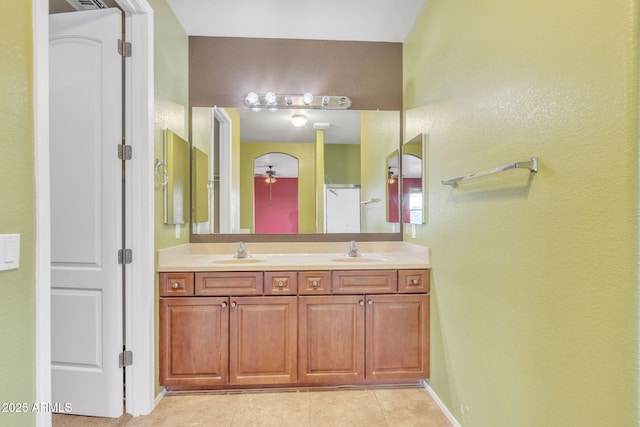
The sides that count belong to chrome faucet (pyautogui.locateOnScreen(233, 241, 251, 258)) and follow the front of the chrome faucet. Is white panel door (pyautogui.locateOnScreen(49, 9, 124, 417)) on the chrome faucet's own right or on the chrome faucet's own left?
on the chrome faucet's own right

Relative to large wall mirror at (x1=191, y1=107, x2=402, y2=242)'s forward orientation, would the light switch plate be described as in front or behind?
in front

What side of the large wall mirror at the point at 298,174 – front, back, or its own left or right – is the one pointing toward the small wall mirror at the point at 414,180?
left

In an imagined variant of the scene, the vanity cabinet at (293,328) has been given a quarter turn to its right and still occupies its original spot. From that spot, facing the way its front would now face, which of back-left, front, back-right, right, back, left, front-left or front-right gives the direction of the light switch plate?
front-left

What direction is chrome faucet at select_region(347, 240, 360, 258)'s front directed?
toward the camera

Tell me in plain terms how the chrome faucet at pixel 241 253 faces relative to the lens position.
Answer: facing the viewer

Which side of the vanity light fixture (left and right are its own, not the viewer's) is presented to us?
front

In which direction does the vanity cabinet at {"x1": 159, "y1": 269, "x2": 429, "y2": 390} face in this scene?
toward the camera

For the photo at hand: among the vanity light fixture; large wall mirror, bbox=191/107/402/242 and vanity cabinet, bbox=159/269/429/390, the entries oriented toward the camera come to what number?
3

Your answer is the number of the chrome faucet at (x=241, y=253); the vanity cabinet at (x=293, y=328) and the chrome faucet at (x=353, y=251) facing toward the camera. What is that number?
3

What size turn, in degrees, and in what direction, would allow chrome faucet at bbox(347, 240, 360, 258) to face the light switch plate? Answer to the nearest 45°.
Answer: approximately 45° to its right
